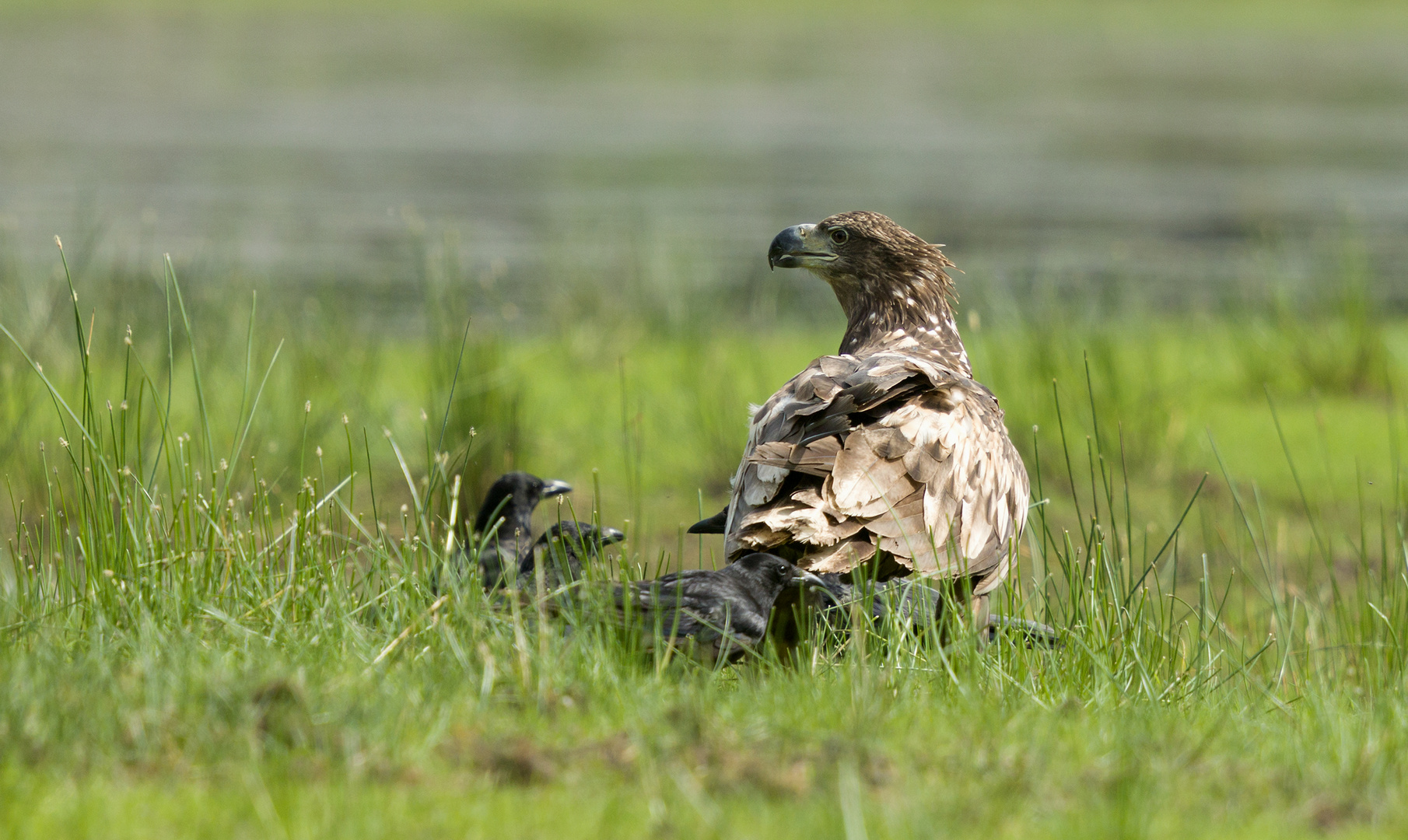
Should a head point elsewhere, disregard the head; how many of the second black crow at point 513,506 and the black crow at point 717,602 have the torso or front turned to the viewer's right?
2

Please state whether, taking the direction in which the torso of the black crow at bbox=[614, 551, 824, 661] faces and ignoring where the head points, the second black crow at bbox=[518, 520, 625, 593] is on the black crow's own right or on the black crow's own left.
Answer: on the black crow's own left

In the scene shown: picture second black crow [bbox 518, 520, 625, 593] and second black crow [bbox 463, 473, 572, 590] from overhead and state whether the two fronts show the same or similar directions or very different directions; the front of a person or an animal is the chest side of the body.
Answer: same or similar directions

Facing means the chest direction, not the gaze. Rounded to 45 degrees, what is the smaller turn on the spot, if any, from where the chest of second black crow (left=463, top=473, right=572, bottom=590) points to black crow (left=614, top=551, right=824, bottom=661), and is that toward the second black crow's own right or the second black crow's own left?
approximately 90° to the second black crow's own right

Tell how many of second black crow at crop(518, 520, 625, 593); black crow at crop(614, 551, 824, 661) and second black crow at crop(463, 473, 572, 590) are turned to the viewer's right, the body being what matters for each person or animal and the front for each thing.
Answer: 3

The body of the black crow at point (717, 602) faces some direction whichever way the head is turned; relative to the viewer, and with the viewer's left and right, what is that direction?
facing to the right of the viewer

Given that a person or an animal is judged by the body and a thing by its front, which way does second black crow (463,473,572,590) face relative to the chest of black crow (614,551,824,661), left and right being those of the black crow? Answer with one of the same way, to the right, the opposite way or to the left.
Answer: the same way

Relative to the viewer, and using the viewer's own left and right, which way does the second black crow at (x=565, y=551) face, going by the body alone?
facing to the right of the viewer

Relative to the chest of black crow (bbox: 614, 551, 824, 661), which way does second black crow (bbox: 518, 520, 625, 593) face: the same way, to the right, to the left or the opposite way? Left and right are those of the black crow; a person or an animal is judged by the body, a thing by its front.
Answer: the same way

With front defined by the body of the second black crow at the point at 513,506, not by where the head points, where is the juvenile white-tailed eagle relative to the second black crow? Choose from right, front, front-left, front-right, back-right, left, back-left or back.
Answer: front-right

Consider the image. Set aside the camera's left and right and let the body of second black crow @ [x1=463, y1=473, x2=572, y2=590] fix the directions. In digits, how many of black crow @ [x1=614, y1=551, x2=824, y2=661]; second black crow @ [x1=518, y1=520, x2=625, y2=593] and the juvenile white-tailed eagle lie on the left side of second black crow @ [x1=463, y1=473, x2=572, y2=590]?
0

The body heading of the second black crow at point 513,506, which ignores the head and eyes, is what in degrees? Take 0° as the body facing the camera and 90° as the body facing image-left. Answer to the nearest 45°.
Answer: approximately 270°
